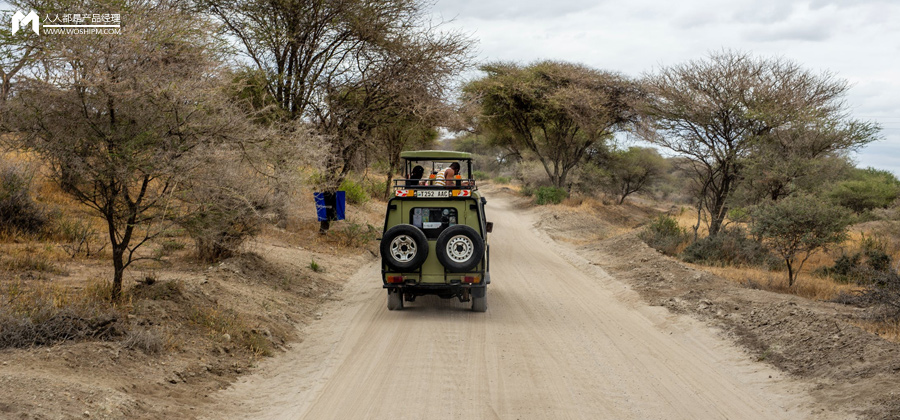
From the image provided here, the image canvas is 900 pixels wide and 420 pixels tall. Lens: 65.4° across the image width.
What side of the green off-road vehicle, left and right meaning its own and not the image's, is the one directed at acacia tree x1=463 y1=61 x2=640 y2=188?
front

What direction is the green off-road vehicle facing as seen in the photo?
away from the camera

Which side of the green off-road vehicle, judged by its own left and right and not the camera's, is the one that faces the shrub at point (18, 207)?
left

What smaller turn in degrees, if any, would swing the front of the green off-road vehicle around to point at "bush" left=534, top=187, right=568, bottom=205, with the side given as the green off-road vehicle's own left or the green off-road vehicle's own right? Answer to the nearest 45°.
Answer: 0° — it already faces it

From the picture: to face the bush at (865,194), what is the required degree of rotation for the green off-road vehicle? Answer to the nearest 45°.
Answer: approximately 45° to its right

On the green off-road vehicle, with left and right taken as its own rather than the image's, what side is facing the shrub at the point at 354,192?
front

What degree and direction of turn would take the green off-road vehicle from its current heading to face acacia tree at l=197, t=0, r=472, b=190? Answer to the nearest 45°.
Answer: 0° — it already faces it

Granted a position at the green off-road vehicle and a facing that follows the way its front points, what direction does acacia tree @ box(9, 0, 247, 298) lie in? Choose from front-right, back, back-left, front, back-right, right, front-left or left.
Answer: back-left

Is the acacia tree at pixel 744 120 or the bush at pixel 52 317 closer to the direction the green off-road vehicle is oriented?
the acacia tree

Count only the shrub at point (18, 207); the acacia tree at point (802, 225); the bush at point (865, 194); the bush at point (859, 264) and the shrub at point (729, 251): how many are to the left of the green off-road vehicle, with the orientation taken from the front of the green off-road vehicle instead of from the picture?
1

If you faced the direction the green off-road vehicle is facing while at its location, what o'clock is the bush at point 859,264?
The bush is roughly at 2 o'clock from the green off-road vehicle.

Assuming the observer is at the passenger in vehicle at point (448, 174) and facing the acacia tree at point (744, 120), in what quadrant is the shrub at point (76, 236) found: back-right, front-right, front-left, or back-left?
back-left
